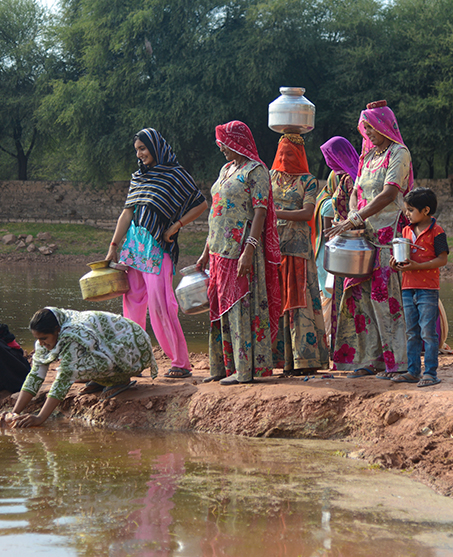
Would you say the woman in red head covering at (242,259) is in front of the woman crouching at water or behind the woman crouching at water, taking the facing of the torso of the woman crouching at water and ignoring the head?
behind

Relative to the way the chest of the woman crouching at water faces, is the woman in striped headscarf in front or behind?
behind

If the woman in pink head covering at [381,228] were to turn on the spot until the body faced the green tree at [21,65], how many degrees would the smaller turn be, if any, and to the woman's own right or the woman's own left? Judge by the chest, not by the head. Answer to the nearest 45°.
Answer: approximately 90° to the woman's own right

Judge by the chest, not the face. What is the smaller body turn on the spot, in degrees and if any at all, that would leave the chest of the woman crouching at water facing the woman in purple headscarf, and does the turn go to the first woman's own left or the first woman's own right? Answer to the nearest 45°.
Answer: approximately 180°

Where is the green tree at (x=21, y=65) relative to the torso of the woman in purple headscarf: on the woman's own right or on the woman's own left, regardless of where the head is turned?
on the woman's own right

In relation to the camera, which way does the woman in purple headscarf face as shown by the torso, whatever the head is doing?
to the viewer's left

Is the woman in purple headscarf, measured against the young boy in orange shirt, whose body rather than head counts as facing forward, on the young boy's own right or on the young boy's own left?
on the young boy's own right

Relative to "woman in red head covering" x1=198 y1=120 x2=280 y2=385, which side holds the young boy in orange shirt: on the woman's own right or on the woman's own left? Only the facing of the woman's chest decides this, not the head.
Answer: on the woman's own left

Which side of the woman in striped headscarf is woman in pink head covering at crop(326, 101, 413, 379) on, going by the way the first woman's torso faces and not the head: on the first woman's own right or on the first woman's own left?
on the first woman's own left

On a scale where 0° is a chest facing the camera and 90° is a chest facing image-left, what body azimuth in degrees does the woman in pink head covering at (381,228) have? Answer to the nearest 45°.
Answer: approximately 45°
